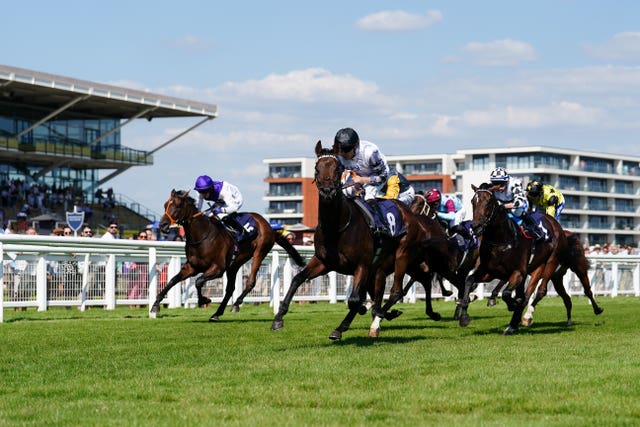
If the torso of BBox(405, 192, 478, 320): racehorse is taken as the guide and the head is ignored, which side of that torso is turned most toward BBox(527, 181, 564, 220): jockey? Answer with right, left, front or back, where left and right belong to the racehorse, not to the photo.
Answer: back

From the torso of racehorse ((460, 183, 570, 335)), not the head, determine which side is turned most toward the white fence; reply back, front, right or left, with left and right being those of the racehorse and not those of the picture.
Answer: right

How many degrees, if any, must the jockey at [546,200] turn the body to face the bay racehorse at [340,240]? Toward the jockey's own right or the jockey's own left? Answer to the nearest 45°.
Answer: approximately 45° to the jockey's own left

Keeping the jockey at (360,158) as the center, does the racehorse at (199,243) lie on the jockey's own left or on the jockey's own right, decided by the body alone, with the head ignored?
on the jockey's own right

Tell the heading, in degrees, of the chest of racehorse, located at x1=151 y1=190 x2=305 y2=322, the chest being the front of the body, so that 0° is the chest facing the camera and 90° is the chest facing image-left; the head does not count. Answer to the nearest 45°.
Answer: approximately 45°

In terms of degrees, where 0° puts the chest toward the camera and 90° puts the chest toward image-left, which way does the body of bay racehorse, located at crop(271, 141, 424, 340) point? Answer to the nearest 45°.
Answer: approximately 45°
